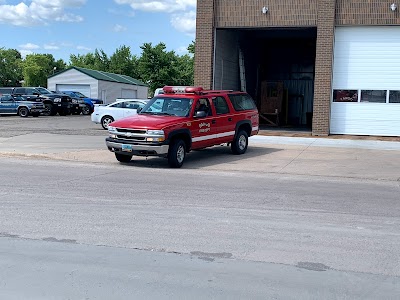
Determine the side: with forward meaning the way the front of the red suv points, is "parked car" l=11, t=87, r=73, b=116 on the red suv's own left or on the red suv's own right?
on the red suv's own right

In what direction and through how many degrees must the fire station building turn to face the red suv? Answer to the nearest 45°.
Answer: approximately 45° to its right

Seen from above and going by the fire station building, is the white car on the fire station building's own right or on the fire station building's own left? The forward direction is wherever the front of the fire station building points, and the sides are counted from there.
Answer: on the fire station building's own right

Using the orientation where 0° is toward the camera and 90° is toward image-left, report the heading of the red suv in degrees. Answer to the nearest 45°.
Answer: approximately 45°

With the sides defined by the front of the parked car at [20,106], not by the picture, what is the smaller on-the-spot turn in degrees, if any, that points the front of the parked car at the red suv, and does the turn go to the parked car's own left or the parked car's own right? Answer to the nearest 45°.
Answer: approximately 45° to the parked car's own right

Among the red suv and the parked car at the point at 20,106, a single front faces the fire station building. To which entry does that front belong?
the parked car

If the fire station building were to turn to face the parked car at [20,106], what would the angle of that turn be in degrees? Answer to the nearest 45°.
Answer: approximately 135° to its right

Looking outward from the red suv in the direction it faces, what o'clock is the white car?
The white car is roughly at 4 o'clock from the red suv.

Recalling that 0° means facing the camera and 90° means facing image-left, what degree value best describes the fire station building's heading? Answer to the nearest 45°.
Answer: approximately 0°

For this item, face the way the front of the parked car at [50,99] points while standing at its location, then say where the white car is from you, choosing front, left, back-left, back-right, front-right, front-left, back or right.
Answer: front-right
